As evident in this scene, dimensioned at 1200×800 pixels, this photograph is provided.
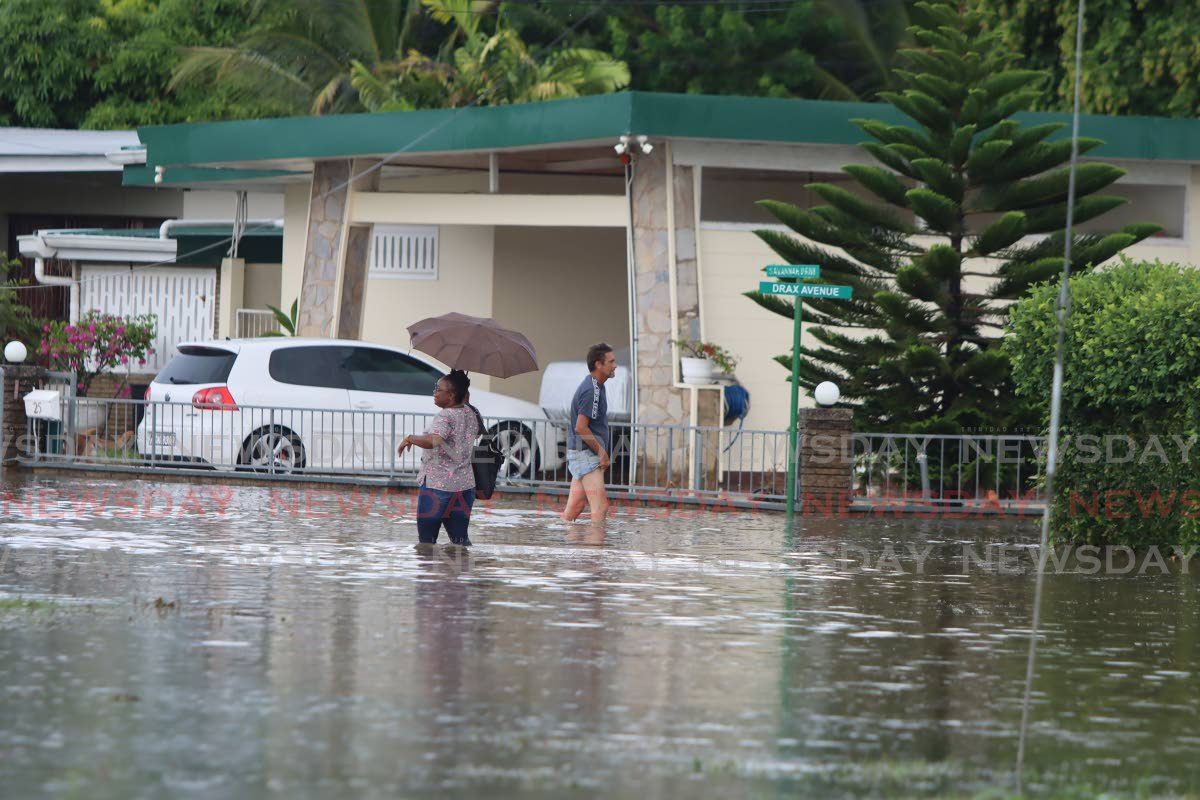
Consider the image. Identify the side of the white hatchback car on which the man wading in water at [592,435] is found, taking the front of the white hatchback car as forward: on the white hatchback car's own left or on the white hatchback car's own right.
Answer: on the white hatchback car's own right

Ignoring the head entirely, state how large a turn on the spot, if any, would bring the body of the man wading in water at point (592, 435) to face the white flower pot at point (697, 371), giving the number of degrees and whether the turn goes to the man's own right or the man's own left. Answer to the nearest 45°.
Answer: approximately 90° to the man's own left

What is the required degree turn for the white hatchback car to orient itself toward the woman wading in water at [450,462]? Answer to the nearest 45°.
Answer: approximately 135° to its right

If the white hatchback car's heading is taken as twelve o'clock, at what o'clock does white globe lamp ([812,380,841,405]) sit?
The white globe lamp is roughly at 2 o'clock from the white hatchback car.

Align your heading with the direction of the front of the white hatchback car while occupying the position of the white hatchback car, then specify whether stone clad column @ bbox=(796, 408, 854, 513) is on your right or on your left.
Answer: on your right

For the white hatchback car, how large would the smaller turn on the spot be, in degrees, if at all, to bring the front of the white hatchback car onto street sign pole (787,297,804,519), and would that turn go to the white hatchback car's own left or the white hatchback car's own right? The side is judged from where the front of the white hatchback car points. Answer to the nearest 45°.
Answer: approximately 90° to the white hatchback car's own right

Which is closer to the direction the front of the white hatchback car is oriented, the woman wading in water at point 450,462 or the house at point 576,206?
the house

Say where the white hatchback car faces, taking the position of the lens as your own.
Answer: facing away from the viewer and to the right of the viewer
